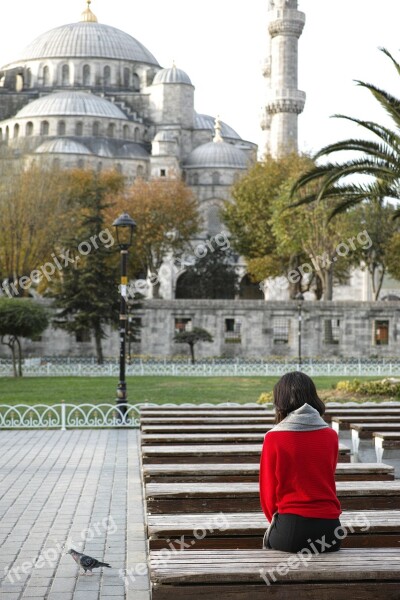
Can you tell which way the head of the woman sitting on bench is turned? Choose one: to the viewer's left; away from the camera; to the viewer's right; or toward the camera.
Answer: away from the camera

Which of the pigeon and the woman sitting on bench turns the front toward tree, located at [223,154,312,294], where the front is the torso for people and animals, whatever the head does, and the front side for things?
the woman sitting on bench

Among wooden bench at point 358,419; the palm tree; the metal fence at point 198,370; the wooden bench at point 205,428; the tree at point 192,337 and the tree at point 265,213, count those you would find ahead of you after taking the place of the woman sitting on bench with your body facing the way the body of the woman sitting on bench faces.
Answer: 6

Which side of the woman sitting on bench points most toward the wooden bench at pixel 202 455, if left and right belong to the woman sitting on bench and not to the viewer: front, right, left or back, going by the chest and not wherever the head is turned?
front

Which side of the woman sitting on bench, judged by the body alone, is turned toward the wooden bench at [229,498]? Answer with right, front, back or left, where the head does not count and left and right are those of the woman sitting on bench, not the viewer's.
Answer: front

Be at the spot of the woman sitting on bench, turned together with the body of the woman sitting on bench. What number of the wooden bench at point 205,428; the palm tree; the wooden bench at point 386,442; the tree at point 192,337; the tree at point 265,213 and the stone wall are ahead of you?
6

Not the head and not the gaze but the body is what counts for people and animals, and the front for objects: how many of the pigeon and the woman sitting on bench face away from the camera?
1

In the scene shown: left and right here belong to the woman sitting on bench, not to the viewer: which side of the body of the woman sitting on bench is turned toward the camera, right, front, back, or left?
back

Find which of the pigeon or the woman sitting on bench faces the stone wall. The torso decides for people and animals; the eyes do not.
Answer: the woman sitting on bench
